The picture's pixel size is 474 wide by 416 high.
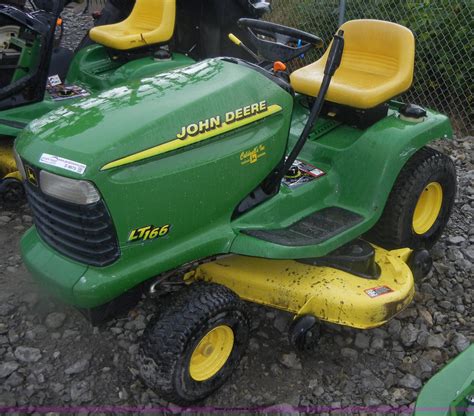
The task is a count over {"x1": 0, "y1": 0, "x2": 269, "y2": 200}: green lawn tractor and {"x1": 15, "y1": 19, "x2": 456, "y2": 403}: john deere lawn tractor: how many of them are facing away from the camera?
0

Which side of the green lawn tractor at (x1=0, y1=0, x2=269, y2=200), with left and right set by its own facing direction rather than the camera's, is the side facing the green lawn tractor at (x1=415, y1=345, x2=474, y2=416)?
left

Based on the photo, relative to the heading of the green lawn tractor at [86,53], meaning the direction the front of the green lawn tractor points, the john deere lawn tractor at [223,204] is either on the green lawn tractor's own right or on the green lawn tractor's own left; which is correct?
on the green lawn tractor's own left

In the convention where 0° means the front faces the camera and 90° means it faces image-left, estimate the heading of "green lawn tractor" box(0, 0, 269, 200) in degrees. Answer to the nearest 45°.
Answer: approximately 45°

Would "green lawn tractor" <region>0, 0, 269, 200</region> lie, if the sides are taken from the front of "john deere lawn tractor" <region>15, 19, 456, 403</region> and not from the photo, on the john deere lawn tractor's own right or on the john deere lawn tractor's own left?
on the john deere lawn tractor's own right

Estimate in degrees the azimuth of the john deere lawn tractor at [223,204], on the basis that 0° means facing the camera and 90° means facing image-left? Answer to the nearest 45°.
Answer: approximately 45°
